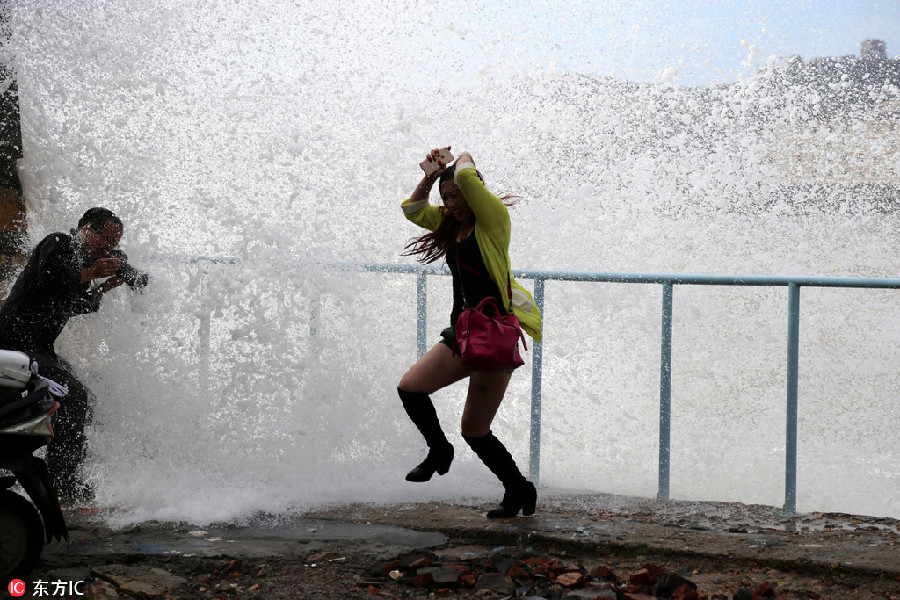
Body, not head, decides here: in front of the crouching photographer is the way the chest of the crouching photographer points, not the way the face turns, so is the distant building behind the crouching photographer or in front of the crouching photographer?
in front

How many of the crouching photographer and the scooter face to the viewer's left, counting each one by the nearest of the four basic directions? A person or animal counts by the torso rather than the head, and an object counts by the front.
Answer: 1

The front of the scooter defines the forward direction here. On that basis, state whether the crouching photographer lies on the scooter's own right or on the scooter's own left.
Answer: on the scooter's own right

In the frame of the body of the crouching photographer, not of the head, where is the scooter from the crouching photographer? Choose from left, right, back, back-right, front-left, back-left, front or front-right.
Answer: right

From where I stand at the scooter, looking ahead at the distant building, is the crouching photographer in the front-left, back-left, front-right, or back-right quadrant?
front-left

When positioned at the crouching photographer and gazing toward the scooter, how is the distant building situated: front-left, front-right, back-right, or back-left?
back-left

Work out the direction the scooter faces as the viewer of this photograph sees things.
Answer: facing to the left of the viewer

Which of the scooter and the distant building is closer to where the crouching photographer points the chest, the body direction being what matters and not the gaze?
the distant building

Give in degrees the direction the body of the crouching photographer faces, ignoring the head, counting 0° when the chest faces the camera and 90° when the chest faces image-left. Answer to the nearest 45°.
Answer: approximately 270°
